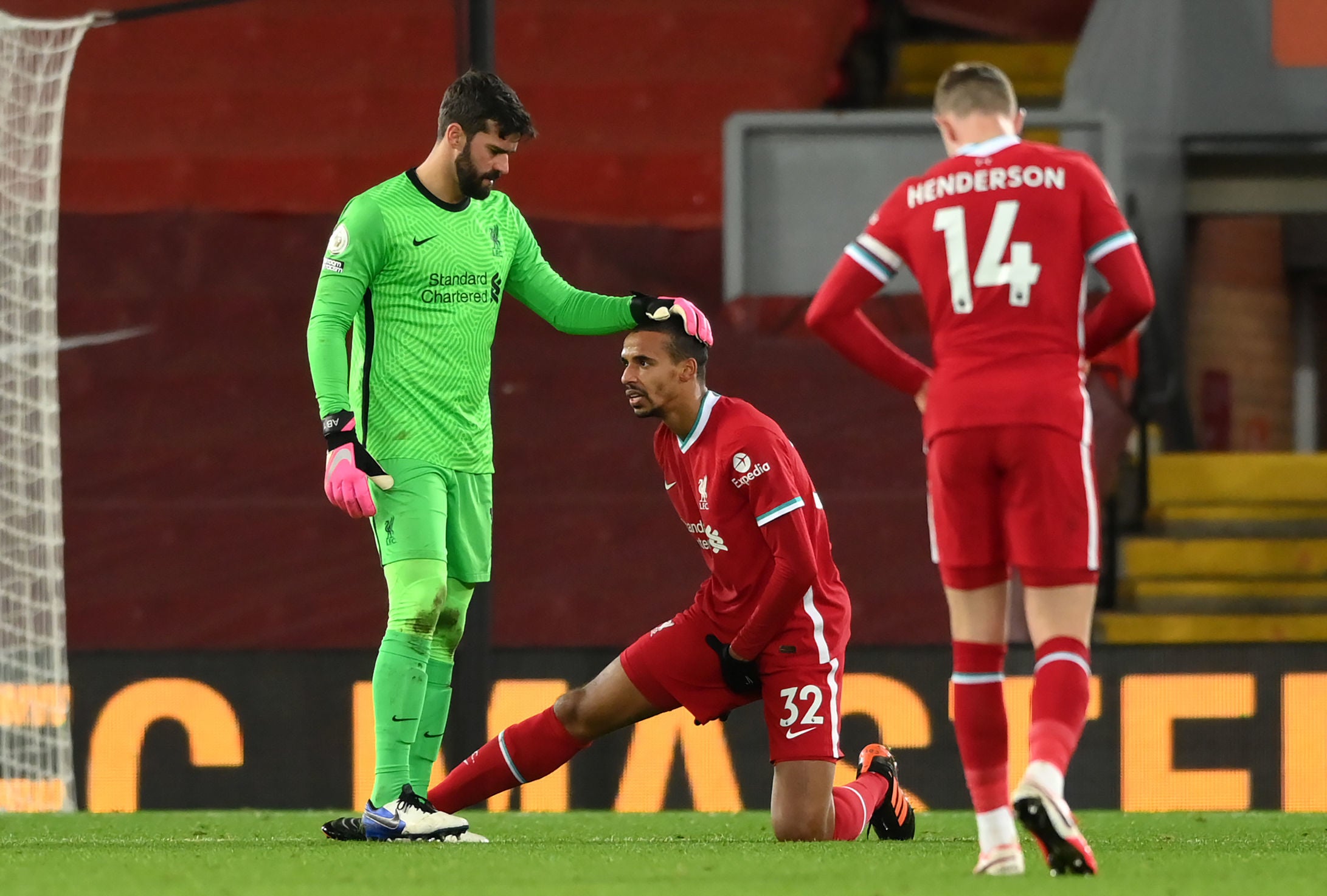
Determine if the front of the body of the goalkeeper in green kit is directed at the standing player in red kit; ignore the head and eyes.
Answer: yes

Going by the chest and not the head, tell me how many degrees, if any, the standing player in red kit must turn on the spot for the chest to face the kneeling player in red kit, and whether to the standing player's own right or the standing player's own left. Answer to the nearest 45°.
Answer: approximately 45° to the standing player's own left

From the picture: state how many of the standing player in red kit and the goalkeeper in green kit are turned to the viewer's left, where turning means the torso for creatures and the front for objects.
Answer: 0

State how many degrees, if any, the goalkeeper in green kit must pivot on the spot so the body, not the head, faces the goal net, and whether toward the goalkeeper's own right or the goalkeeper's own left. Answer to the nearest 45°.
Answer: approximately 135° to the goalkeeper's own left

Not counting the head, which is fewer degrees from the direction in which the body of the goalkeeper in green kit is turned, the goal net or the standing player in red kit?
the standing player in red kit

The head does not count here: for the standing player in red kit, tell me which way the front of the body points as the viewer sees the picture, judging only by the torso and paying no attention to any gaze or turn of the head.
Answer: away from the camera

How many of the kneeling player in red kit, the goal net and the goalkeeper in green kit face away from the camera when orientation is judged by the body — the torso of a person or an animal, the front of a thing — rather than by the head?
0

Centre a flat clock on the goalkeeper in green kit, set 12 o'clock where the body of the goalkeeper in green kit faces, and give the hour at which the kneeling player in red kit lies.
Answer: The kneeling player in red kit is roughly at 10 o'clock from the goalkeeper in green kit.
